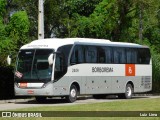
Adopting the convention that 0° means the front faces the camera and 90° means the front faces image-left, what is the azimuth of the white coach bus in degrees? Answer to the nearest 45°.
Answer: approximately 45°

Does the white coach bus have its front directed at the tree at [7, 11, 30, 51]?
no
